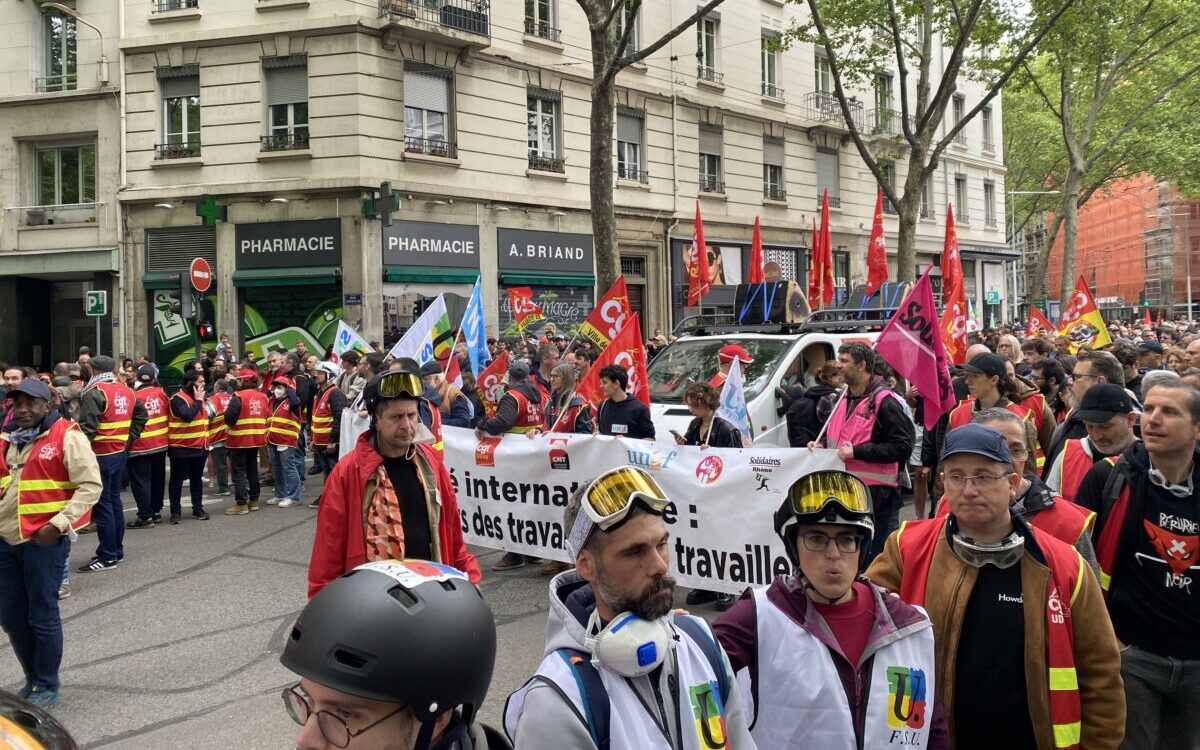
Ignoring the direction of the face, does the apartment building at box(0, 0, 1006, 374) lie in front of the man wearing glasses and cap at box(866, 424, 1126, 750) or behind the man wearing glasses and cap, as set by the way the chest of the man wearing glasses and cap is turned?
behind

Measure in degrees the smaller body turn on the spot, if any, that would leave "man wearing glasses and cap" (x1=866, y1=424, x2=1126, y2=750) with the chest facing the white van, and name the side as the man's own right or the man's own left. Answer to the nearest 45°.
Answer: approximately 180°

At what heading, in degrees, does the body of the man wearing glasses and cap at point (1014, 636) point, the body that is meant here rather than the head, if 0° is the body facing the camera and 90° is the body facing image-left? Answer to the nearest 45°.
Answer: approximately 0°
